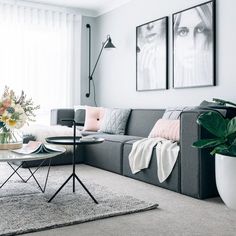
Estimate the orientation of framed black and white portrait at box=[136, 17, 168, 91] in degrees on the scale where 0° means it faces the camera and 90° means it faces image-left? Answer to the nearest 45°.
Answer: approximately 45°

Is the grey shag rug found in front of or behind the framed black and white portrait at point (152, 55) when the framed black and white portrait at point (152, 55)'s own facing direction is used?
in front

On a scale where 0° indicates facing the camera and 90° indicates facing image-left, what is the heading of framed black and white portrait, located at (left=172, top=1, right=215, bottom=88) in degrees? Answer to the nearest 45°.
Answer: approximately 45°

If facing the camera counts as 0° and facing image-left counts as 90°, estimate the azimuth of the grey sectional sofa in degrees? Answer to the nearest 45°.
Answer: approximately 45°

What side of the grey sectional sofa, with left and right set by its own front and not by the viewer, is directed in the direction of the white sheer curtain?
right

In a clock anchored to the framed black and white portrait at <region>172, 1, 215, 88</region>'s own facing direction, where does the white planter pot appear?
The white planter pot is roughly at 10 o'clock from the framed black and white portrait.
